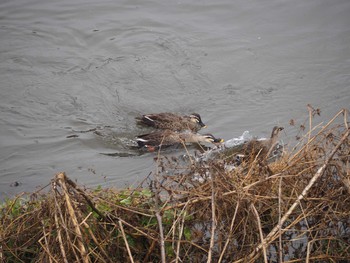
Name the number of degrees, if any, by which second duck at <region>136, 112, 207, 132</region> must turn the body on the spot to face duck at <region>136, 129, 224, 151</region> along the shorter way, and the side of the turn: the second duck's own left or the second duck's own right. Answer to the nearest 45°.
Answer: approximately 90° to the second duck's own right

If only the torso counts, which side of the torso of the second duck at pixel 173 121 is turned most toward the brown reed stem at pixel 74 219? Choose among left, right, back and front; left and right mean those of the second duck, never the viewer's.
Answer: right

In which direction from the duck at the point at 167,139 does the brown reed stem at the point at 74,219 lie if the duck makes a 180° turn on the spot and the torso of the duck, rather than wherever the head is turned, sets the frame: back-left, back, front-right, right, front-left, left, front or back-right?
left

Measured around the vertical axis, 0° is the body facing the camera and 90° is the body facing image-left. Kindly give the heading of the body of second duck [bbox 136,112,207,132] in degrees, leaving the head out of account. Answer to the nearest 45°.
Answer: approximately 270°

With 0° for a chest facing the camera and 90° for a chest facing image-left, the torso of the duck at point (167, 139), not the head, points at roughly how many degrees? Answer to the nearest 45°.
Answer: approximately 270°

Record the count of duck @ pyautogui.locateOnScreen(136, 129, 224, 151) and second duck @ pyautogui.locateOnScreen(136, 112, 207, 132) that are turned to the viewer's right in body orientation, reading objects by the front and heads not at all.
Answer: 2

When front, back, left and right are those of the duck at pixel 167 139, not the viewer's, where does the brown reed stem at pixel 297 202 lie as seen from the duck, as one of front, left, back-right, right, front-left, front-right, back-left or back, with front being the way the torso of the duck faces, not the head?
right
